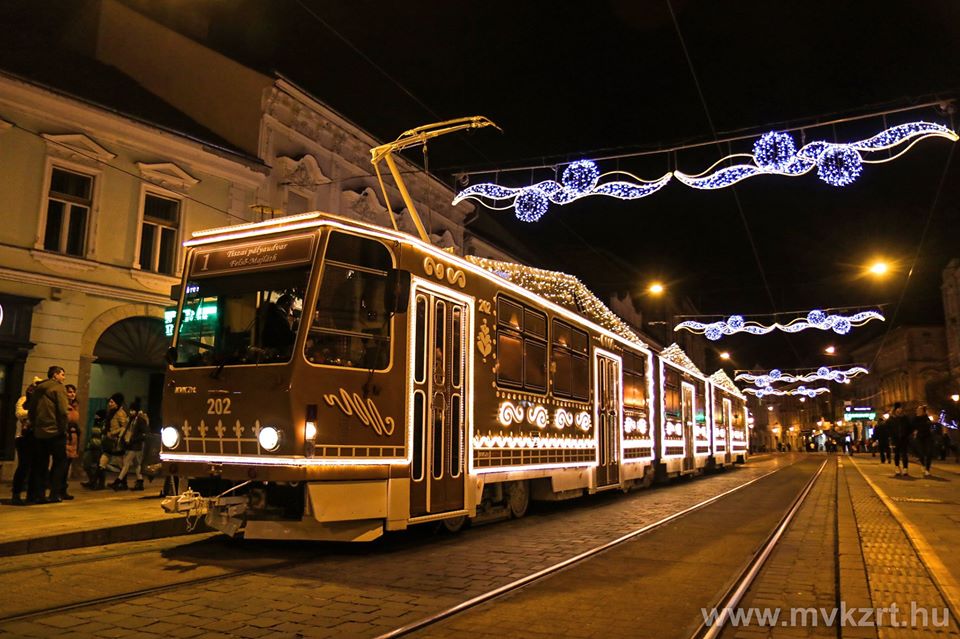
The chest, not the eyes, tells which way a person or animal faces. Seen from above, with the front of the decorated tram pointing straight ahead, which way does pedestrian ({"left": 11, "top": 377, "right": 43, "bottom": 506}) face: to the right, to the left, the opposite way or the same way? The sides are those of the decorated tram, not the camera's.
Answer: the opposite way

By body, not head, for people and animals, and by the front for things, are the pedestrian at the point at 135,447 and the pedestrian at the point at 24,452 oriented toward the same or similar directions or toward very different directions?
very different directions

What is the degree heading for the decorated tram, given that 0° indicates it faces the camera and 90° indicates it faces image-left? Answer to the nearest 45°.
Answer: approximately 45°

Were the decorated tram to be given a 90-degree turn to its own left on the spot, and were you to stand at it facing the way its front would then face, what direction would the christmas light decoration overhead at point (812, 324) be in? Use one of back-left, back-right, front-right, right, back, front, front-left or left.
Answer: left

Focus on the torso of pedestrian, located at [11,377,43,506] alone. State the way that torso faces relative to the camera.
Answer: to the viewer's right

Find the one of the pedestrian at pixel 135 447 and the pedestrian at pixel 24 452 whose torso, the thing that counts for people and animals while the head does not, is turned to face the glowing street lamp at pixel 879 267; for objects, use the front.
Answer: the pedestrian at pixel 24 452

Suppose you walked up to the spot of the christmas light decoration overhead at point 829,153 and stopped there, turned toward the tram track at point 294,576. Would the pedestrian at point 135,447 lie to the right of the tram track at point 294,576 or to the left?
right

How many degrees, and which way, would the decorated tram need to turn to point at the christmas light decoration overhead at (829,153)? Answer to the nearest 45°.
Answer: approximately 180°
